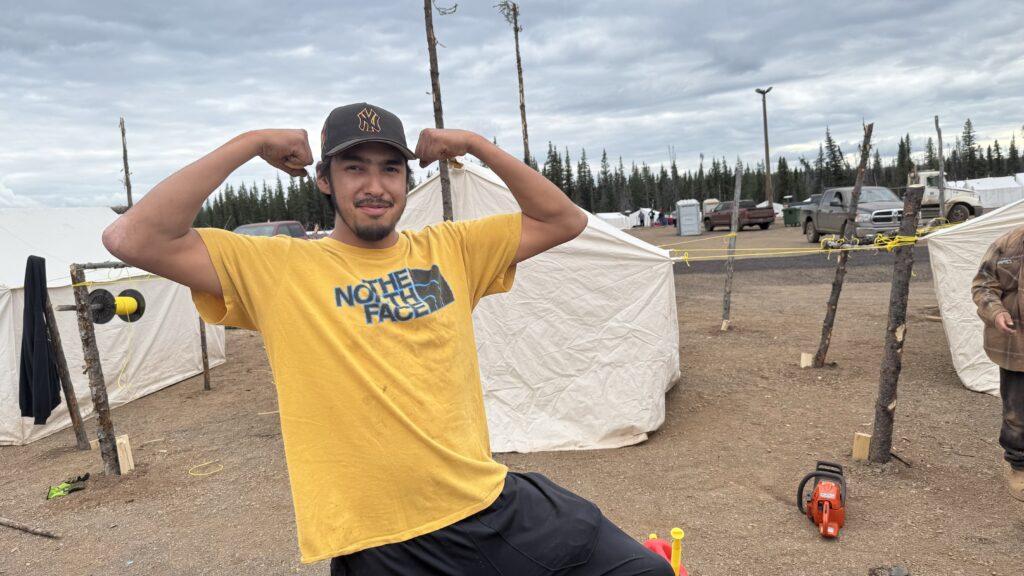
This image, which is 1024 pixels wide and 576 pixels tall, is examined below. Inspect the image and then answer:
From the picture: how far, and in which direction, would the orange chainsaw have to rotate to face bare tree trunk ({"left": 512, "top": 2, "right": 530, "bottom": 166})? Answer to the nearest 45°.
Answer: approximately 45° to its left

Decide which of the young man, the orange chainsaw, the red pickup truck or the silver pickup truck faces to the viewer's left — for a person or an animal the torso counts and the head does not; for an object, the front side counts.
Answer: the red pickup truck

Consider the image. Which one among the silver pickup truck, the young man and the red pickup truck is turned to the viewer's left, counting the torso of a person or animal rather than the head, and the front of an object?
the red pickup truck

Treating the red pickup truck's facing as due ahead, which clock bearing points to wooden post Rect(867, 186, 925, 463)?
The wooden post is roughly at 9 o'clock from the red pickup truck.

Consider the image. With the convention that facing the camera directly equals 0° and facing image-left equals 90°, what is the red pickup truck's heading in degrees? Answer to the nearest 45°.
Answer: approximately 90°

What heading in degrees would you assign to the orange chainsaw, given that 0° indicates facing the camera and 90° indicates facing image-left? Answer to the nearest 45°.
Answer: approximately 180°

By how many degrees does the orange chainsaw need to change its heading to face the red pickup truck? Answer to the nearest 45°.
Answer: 0° — it already faces it

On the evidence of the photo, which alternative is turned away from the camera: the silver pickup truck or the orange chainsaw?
the orange chainsaw

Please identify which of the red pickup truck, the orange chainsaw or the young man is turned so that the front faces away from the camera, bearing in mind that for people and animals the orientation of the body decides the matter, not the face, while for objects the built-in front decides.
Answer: the orange chainsaw

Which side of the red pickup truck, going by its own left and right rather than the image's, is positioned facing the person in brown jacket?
left

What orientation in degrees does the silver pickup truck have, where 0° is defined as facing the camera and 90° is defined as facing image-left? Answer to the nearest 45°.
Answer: approximately 315°
